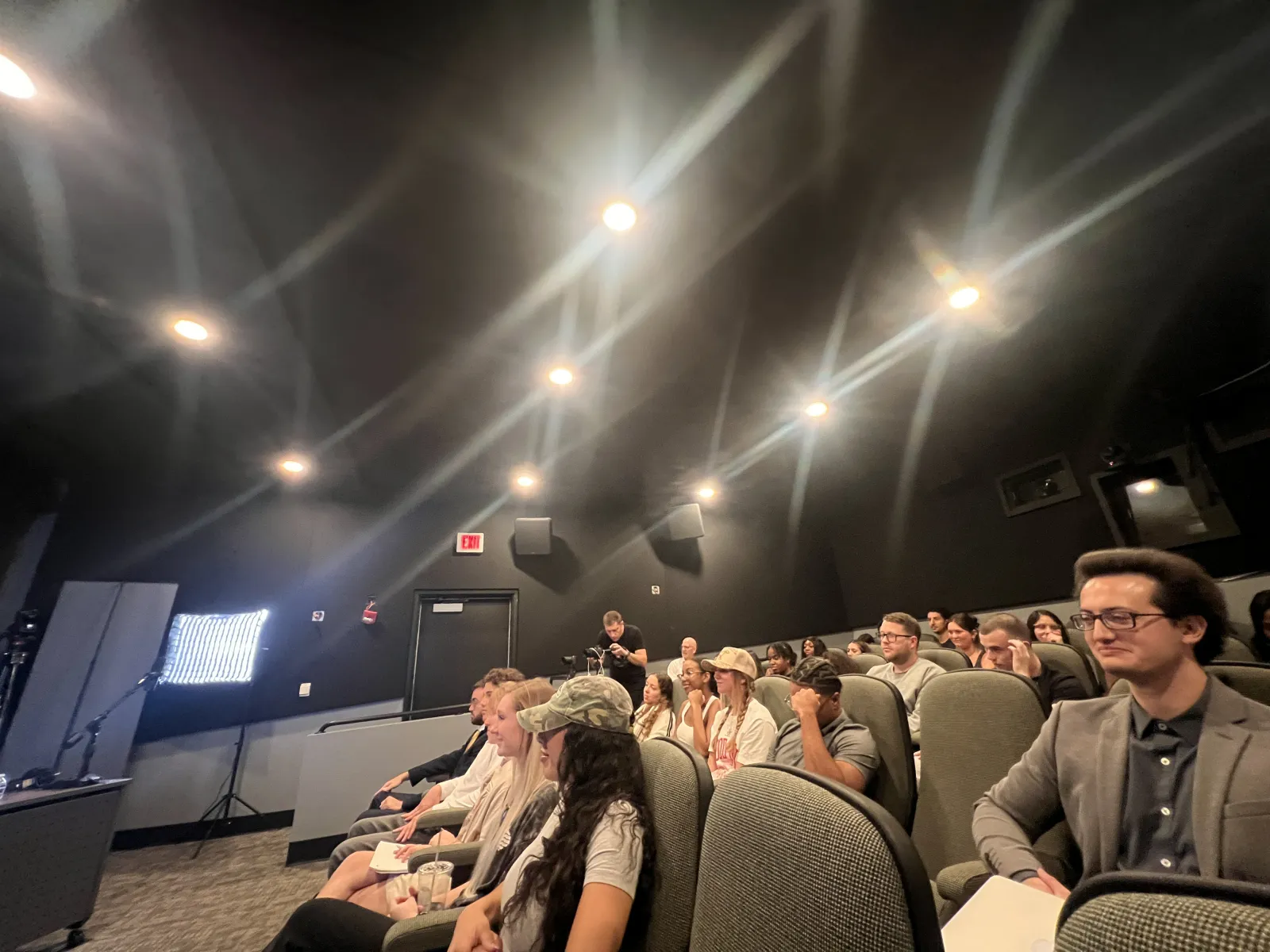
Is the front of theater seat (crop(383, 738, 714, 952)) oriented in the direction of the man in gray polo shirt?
no

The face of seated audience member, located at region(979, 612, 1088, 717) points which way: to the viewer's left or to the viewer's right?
to the viewer's left

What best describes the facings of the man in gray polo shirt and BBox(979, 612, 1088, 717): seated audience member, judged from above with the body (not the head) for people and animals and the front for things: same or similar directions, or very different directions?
same or similar directions

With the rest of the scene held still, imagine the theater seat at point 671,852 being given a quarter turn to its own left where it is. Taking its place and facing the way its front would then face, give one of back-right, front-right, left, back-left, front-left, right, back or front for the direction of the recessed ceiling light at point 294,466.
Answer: back

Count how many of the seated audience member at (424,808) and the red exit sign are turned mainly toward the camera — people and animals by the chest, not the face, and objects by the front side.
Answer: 1

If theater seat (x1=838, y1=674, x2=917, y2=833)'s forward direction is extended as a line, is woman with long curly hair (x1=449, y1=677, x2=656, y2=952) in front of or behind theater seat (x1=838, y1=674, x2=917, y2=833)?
in front

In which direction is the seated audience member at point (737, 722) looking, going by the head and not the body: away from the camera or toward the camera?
toward the camera

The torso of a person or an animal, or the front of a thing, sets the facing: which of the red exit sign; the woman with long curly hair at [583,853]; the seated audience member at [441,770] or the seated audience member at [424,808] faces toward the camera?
the red exit sign

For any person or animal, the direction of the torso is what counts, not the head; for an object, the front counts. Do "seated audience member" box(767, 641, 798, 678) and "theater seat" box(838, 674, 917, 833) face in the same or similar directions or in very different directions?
same or similar directions

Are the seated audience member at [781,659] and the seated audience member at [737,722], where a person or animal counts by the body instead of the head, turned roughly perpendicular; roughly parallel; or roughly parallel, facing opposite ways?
roughly parallel

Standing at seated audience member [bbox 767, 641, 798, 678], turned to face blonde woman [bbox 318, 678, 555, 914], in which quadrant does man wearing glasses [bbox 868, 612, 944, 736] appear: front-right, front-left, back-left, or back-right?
front-left

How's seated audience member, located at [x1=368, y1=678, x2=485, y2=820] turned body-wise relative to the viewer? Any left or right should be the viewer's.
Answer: facing to the left of the viewer

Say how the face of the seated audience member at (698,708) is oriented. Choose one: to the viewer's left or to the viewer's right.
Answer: to the viewer's left

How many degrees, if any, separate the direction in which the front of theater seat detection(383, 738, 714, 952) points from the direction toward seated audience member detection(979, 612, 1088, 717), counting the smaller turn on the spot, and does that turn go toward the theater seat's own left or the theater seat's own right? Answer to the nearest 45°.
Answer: approximately 180°

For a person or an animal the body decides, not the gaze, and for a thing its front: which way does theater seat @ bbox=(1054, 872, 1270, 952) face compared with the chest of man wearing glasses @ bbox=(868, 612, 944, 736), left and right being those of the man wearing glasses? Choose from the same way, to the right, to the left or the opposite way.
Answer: the same way

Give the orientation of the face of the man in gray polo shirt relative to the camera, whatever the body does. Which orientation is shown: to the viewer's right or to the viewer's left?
to the viewer's left

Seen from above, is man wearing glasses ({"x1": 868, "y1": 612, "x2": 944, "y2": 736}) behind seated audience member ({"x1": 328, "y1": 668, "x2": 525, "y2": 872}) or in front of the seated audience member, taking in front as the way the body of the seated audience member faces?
behind

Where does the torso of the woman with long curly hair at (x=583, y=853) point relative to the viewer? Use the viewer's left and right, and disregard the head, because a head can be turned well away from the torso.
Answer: facing to the left of the viewer

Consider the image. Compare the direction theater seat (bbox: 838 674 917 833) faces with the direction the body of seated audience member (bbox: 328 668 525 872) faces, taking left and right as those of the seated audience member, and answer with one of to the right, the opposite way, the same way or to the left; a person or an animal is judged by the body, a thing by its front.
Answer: the same way

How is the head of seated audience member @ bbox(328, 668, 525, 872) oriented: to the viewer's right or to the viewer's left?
to the viewer's left

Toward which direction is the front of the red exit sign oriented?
toward the camera

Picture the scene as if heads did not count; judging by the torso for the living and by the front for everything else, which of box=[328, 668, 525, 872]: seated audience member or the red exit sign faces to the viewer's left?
the seated audience member

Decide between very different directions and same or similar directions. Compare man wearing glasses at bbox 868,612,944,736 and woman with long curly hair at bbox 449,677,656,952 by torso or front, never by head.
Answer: same or similar directions
